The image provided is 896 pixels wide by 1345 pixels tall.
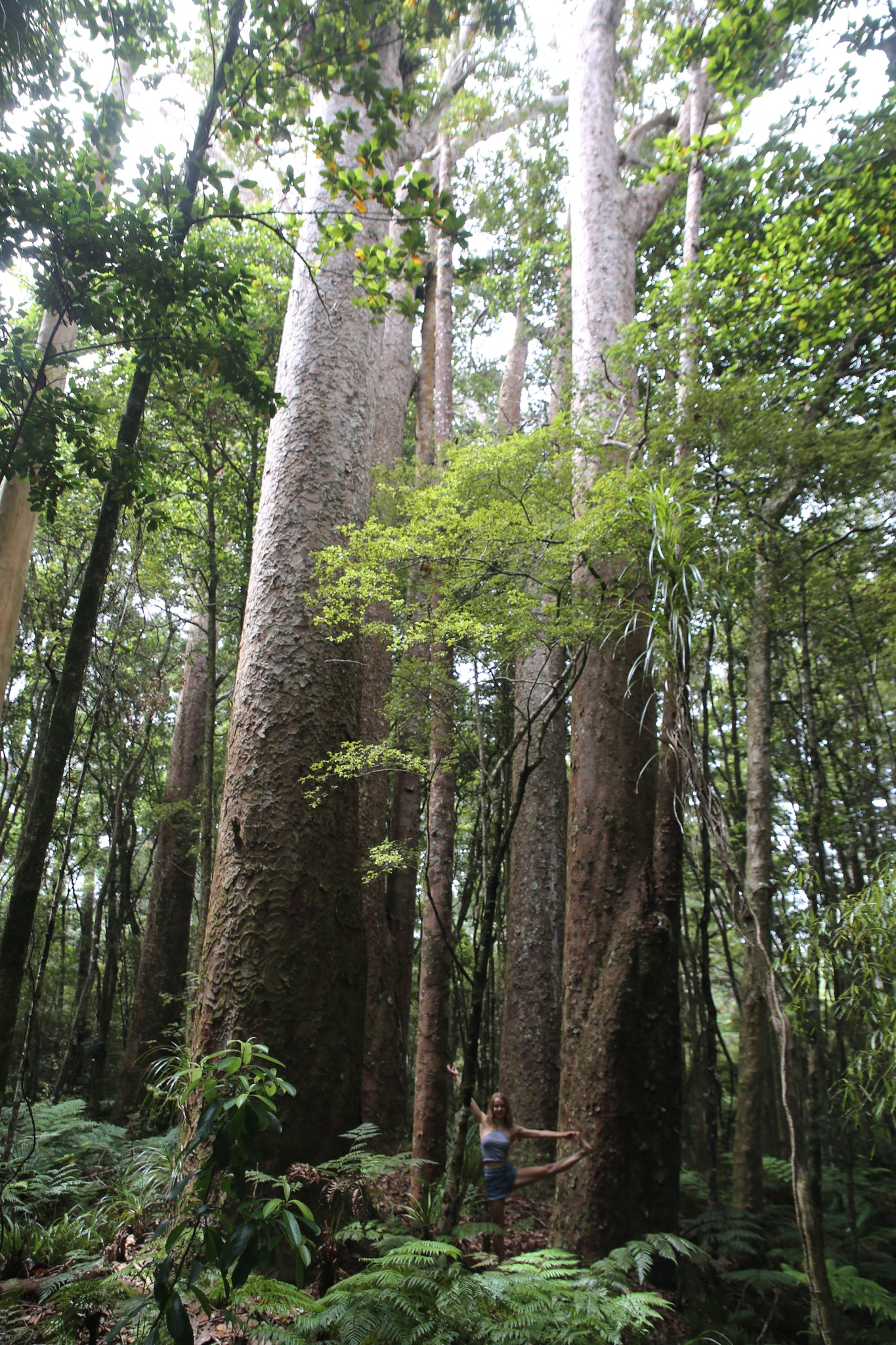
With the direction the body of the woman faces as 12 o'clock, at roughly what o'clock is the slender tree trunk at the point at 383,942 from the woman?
The slender tree trunk is roughly at 5 o'clock from the woman.

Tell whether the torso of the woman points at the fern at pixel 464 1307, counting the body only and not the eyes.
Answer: yes

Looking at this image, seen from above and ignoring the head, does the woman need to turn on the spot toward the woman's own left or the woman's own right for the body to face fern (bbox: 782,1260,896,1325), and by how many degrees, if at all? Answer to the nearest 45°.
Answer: approximately 90° to the woman's own left

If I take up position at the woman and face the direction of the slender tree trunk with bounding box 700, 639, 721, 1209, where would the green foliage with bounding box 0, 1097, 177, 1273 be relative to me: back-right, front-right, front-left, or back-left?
back-left

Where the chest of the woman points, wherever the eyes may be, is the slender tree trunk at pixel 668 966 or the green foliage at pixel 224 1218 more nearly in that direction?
the green foliage

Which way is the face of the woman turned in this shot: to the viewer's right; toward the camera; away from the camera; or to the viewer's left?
toward the camera

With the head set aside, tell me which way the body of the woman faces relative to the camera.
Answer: toward the camera

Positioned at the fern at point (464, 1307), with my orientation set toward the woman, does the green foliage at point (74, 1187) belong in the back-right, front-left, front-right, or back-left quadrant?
front-left

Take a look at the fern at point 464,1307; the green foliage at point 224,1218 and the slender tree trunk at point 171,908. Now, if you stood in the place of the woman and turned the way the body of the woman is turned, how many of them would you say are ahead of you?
2

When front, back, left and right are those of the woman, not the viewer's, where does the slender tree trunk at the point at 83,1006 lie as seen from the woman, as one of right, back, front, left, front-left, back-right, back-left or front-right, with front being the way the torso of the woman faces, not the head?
back-right

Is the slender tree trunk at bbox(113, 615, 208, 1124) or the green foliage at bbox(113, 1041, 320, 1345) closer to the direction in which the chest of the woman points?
the green foliage

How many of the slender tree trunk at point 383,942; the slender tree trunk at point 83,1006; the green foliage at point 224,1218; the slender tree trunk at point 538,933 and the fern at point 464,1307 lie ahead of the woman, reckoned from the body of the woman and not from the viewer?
2
